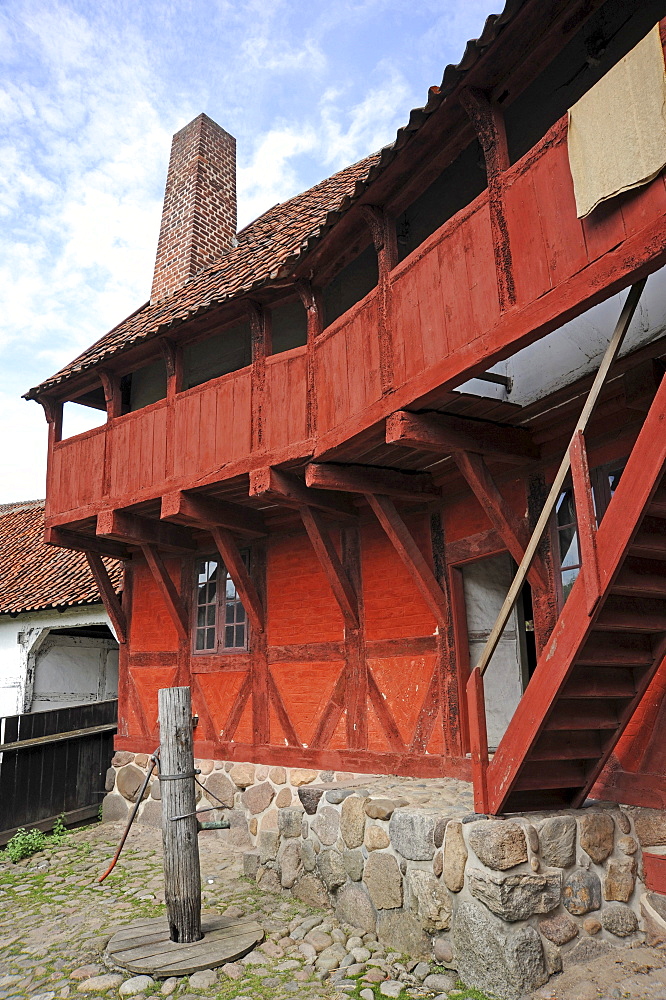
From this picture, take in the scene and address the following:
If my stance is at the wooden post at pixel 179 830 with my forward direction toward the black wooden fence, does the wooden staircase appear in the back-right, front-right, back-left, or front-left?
back-right

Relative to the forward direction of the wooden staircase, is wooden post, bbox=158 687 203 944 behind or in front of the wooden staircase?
in front

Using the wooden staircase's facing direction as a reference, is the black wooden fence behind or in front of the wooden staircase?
in front

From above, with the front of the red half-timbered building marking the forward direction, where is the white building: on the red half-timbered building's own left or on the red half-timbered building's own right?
on the red half-timbered building's own right

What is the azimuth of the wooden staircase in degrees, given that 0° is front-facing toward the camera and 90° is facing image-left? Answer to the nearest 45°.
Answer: approximately 135°

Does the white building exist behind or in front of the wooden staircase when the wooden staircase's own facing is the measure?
in front

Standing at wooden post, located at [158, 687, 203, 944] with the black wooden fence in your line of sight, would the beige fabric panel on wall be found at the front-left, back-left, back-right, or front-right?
back-right

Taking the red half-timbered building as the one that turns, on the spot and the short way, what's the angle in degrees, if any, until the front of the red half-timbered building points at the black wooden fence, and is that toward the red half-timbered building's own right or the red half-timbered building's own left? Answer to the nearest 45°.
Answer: approximately 90° to the red half-timbered building's own right
